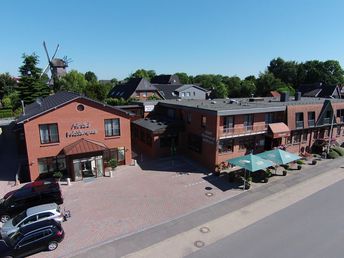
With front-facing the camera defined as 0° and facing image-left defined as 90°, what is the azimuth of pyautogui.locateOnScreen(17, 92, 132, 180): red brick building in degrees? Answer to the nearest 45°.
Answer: approximately 0°

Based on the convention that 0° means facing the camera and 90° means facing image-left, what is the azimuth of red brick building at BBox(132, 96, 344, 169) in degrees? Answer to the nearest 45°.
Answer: approximately 315°

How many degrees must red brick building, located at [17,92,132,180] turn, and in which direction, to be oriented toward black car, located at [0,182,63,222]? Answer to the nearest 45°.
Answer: approximately 45° to its right

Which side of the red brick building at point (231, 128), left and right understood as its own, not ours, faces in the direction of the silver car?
right

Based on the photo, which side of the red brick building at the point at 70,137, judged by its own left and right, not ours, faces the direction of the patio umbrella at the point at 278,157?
left

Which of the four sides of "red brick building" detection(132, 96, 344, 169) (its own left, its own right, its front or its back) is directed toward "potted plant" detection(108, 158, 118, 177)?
right

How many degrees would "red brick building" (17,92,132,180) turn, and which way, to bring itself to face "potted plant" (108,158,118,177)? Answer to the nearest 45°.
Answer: approximately 90° to its left

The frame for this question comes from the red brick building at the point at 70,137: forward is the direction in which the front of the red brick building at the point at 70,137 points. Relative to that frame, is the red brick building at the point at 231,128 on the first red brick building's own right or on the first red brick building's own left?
on the first red brick building's own left
